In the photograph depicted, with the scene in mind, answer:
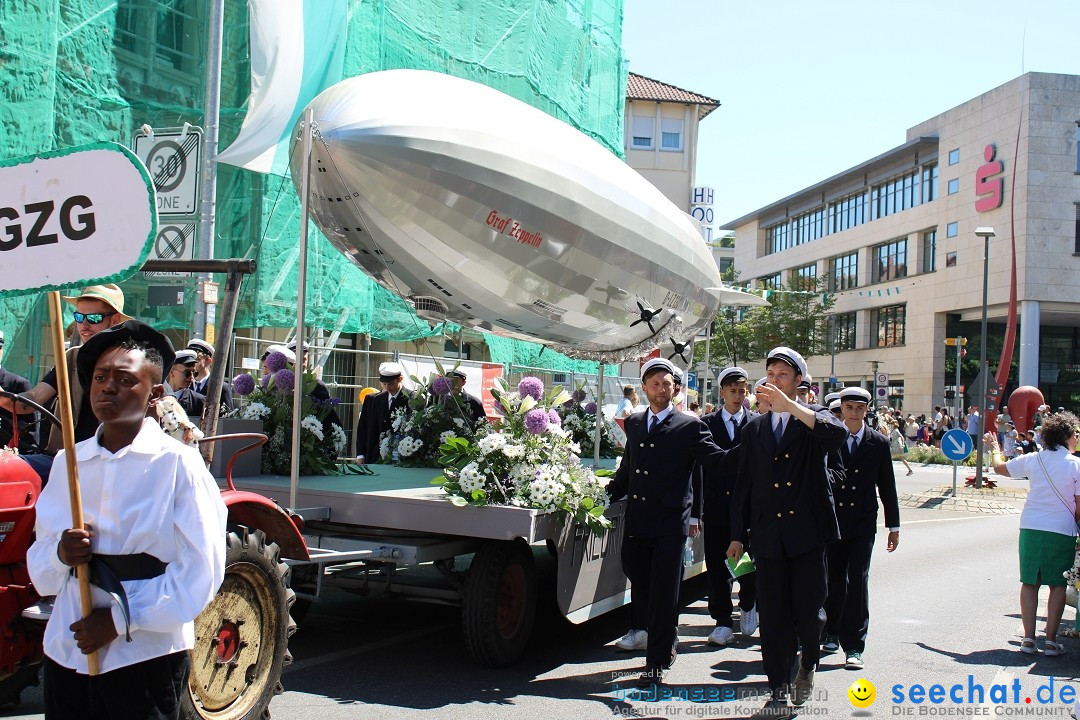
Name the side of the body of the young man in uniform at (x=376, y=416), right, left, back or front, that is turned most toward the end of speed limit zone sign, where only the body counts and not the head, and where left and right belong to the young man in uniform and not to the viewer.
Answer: right

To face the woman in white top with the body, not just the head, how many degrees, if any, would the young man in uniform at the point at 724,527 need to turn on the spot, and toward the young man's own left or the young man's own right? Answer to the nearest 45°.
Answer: approximately 90° to the young man's own left

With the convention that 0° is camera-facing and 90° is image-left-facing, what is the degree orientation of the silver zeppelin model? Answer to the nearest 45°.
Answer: approximately 45°

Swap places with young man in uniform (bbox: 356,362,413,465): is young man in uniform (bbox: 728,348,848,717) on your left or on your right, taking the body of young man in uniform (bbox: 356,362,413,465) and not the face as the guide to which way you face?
on your left

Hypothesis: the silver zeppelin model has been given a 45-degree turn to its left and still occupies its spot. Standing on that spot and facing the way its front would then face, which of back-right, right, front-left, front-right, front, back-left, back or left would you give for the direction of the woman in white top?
left

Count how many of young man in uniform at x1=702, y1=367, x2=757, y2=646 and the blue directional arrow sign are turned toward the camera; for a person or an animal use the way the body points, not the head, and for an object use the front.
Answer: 2
